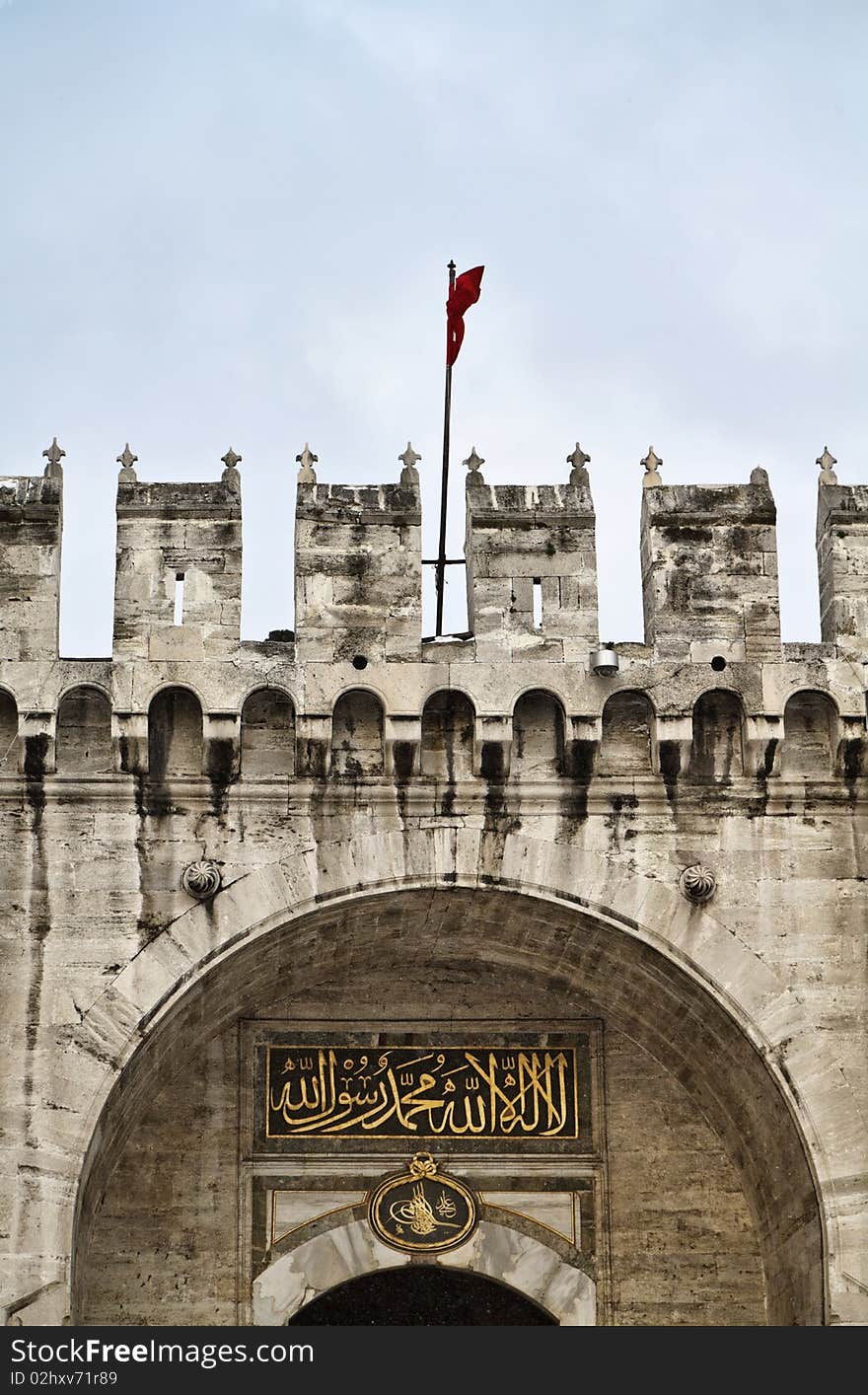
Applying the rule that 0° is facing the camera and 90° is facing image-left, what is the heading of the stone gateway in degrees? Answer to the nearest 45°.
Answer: approximately 0°
